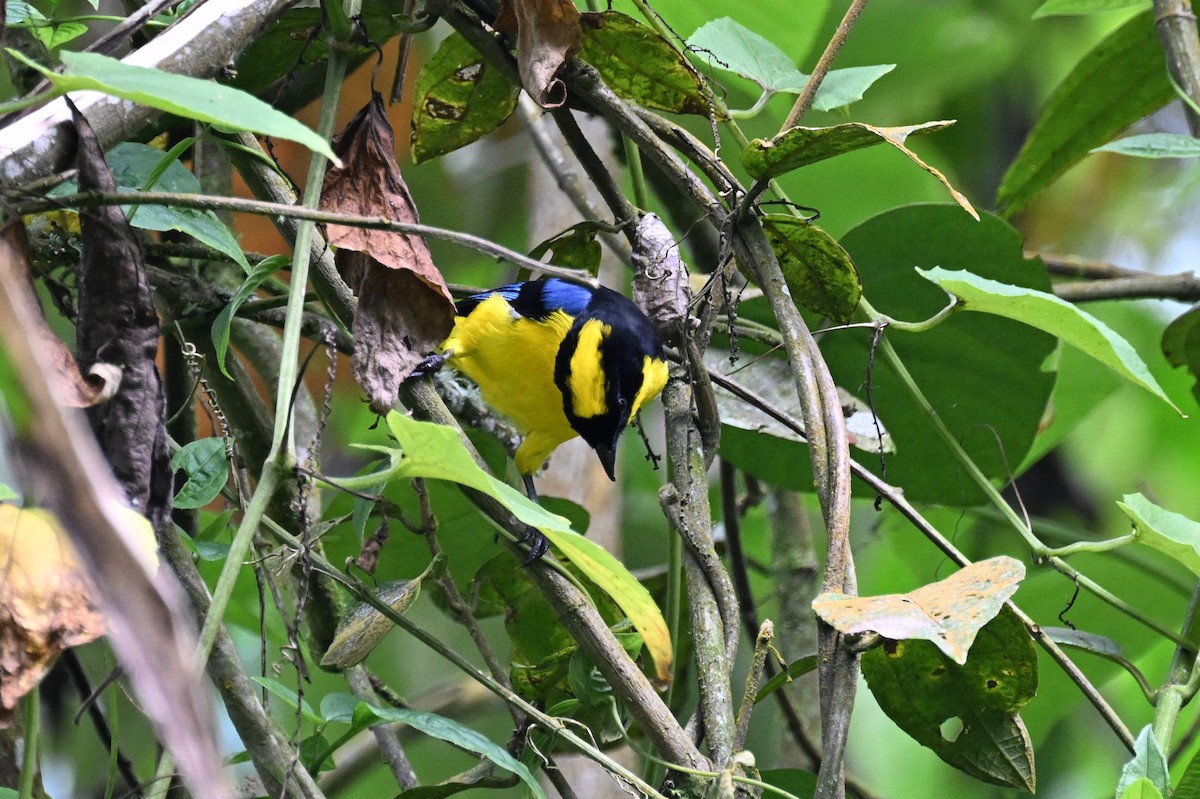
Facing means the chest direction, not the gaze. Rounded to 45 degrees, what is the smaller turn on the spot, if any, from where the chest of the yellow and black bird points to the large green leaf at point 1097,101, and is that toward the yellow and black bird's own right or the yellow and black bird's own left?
approximately 45° to the yellow and black bird's own left

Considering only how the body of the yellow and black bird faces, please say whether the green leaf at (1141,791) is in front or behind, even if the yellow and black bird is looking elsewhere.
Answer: in front

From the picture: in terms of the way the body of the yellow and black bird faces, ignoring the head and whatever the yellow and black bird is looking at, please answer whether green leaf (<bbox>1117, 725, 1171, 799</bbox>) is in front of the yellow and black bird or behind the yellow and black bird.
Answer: in front

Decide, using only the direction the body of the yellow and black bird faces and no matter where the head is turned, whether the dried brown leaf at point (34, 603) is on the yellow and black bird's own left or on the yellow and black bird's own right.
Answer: on the yellow and black bird's own right

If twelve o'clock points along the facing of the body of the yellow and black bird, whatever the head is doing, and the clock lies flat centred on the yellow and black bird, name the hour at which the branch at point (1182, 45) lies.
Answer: The branch is roughly at 11 o'clock from the yellow and black bird.

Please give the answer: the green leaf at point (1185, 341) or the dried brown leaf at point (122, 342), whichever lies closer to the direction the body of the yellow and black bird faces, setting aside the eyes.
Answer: the green leaf

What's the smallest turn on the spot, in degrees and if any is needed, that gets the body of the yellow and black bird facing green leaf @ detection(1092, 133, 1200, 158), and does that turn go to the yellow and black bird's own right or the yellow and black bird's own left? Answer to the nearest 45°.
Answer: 0° — it already faces it

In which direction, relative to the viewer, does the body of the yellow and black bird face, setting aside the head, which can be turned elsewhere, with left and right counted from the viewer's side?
facing the viewer and to the right of the viewer
